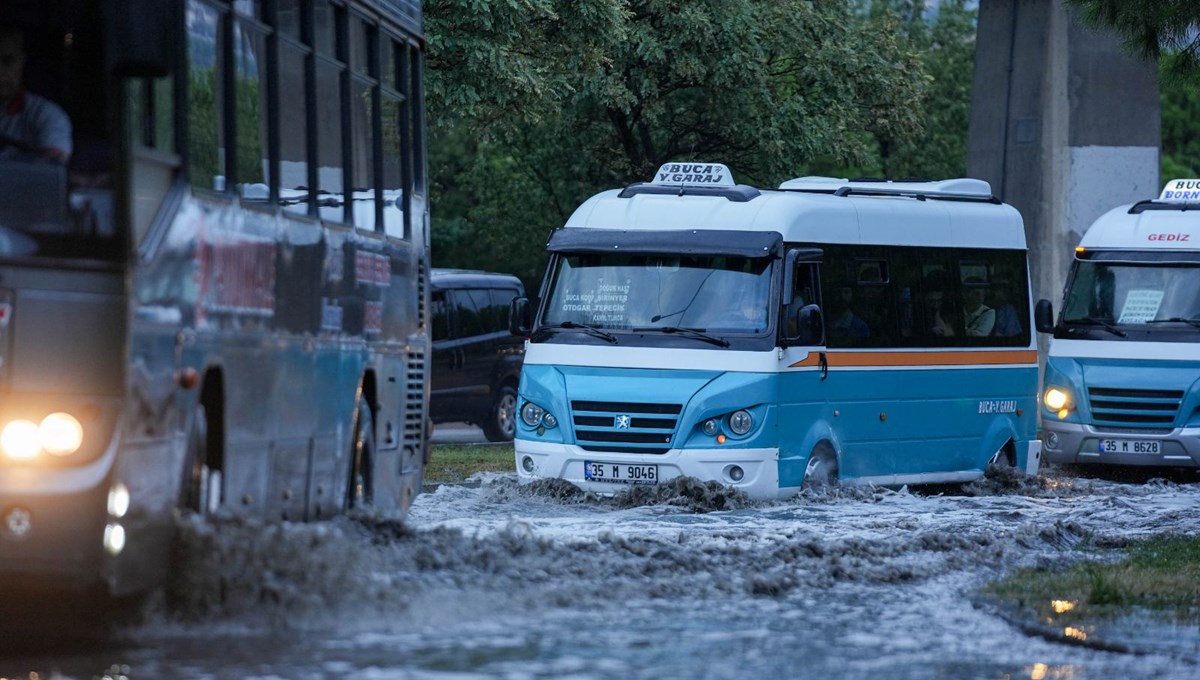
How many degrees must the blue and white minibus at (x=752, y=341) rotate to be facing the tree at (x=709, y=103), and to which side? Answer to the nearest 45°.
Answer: approximately 135° to its right

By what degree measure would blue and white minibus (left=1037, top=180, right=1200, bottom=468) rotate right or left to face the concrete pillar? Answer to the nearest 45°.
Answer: approximately 135° to its right

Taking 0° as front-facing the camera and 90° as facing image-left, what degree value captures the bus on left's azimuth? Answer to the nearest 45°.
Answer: approximately 45°

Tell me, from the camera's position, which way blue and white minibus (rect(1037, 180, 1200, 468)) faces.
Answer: facing the viewer and to the left of the viewer

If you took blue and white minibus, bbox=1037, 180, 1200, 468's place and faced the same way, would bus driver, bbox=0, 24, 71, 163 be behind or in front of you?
in front

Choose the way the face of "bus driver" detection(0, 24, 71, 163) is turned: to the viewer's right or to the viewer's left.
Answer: to the viewer's left

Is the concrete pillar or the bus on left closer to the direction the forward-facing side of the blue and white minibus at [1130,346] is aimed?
the bus on left

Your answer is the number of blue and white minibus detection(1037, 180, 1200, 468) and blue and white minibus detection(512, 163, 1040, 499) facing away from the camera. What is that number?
0

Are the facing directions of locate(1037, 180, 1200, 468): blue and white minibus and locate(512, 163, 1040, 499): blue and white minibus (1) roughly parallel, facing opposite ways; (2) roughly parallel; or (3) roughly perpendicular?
roughly parallel

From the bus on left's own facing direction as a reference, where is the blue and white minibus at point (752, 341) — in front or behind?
behind

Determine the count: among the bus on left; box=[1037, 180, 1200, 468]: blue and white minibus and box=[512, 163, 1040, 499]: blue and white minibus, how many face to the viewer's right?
0

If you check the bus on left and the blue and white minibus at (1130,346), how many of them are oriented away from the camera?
0

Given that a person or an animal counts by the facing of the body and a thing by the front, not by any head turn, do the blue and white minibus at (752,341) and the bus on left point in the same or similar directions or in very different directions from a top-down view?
same or similar directions

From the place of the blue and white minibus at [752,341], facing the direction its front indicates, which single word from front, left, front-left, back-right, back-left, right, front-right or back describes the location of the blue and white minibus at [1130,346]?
back

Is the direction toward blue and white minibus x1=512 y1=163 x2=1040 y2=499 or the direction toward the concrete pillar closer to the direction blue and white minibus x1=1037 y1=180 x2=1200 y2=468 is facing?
the blue and white minibus
